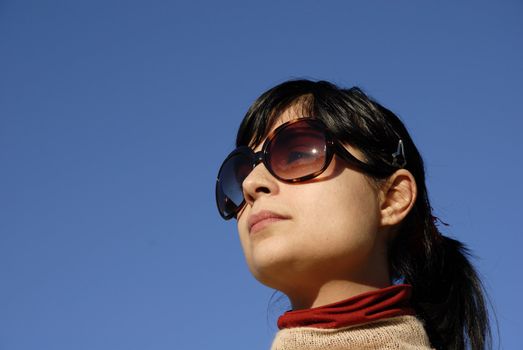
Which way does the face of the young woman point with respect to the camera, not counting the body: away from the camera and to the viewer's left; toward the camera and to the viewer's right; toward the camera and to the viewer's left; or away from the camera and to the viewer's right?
toward the camera and to the viewer's left
